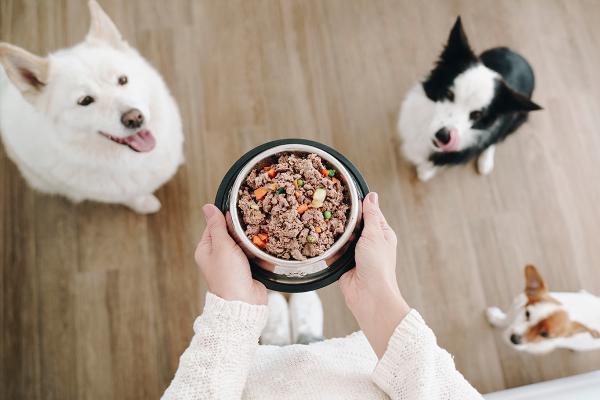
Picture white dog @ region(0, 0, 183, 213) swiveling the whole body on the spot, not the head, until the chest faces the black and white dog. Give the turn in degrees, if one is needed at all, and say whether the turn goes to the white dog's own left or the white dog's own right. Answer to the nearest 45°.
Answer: approximately 45° to the white dog's own left

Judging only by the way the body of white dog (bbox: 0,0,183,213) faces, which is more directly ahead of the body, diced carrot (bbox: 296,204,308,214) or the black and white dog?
the diced carrot
